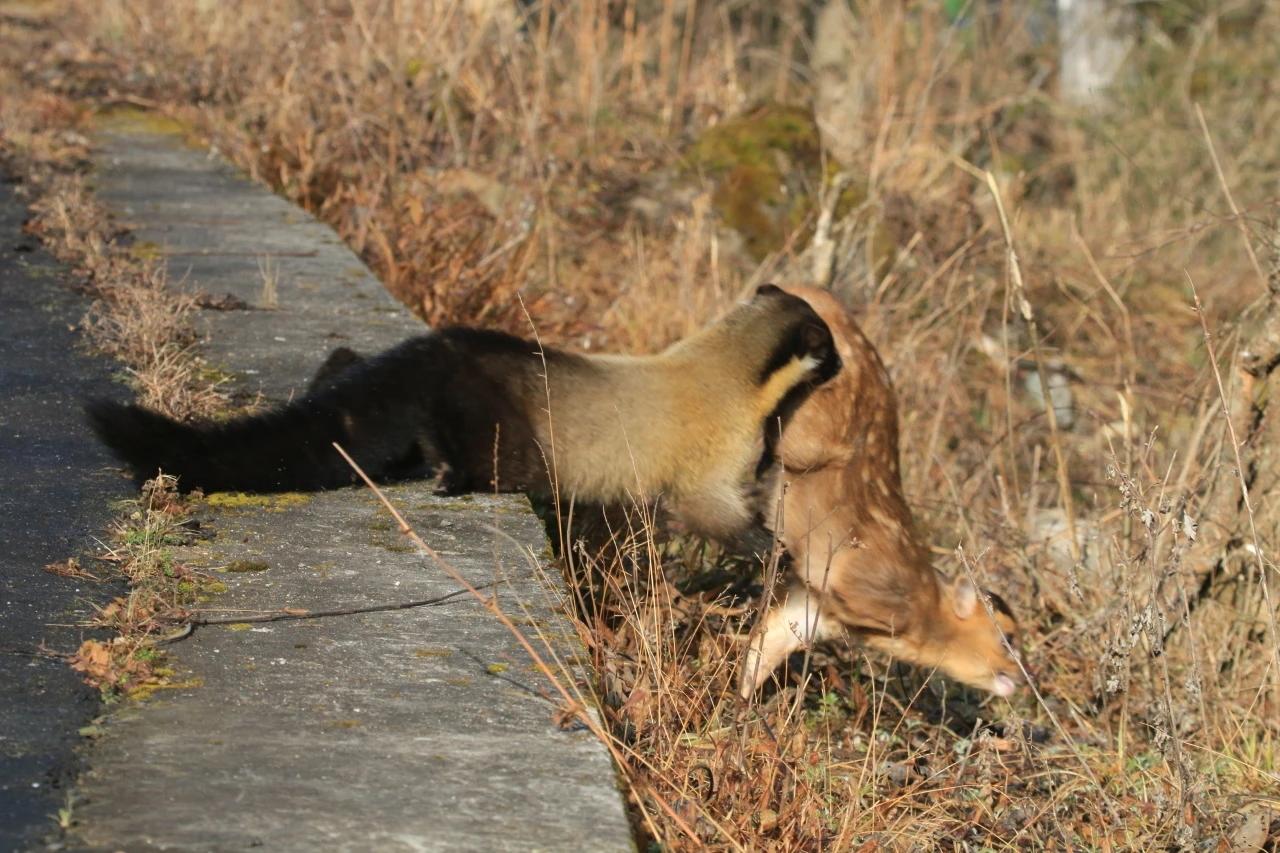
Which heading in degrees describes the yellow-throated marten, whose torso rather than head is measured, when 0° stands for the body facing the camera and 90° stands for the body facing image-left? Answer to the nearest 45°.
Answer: approximately 270°
